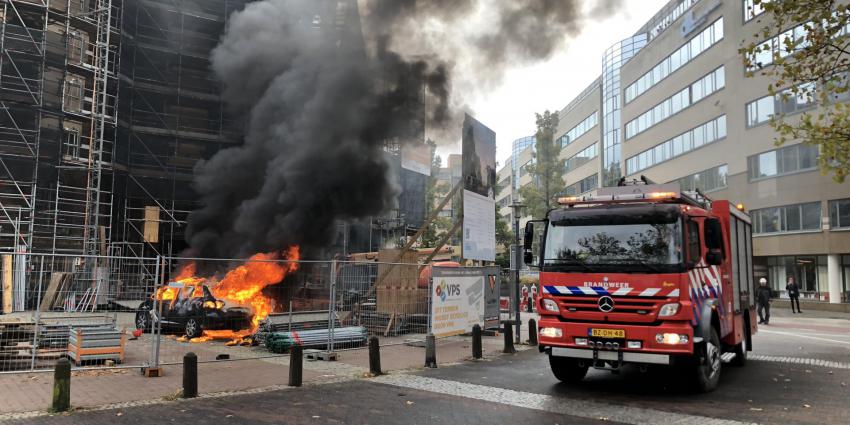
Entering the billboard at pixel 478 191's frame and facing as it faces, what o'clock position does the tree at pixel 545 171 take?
The tree is roughly at 8 o'clock from the billboard.

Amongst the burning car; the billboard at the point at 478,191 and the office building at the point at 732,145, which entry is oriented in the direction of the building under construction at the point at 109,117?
the office building

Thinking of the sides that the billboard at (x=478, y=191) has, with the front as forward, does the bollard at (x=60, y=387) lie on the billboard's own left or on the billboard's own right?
on the billboard's own right

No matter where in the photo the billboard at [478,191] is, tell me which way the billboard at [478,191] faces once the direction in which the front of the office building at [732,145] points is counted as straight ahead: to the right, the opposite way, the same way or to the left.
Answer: to the left

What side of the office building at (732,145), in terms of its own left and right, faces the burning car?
front

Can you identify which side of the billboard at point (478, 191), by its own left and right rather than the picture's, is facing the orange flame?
right

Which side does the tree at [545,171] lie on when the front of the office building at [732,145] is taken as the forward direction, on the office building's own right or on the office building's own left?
on the office building's own right

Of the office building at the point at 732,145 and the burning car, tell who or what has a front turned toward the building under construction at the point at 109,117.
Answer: the office building

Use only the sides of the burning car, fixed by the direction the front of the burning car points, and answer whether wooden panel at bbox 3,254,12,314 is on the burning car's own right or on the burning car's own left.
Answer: on the burning car's own right

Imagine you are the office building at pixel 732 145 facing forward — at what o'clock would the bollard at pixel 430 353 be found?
The bollard is roughly at 11 o'clock from the office building.

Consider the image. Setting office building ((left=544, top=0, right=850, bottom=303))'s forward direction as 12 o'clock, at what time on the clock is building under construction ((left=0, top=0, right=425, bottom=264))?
The building under construction is roughly at 12 o'clock from the office building.

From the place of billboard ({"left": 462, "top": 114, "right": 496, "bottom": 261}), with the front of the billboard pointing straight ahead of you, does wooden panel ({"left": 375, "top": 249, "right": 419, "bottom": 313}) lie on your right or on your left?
on your right

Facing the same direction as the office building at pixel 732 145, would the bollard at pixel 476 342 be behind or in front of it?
in front

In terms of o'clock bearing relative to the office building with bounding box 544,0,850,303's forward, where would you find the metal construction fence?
The metal construction fence is roughly at 11 o'clock from the office building.

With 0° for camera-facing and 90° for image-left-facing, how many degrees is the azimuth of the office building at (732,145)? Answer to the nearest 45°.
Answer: approximately 45°
